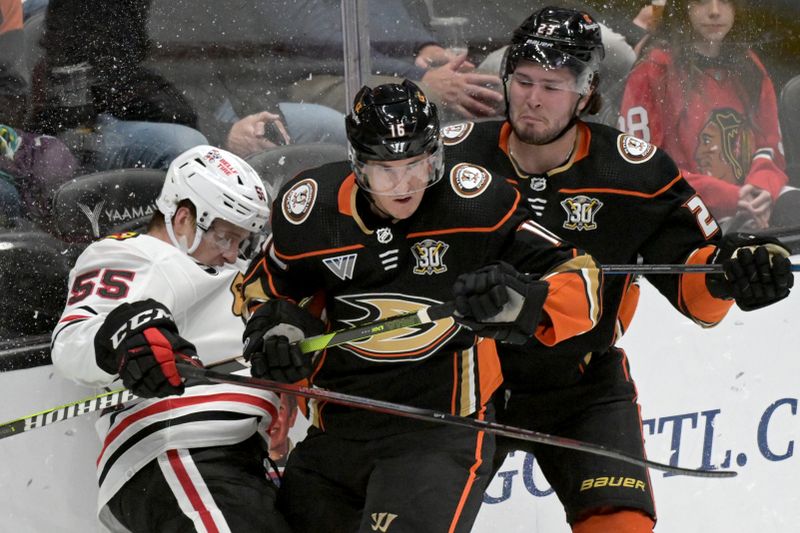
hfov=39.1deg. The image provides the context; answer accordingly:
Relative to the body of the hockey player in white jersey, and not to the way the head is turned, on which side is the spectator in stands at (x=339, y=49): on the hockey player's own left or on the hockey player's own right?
on the hockey player's own left

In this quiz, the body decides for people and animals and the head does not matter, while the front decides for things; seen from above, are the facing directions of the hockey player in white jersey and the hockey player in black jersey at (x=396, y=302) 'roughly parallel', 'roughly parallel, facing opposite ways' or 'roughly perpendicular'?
roughly perpendicular

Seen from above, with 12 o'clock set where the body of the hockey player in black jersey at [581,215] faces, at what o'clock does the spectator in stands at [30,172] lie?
The spectator in stands is roughly at 3 o'clock from the hockey player in black jersey.

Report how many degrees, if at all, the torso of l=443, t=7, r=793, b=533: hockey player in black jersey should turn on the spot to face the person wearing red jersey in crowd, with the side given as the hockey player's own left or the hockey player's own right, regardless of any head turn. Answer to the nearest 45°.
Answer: approximately 180°

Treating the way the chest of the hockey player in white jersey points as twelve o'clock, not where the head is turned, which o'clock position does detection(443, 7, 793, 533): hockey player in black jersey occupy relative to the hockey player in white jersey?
The hockey player in black jersey is roughly at 12 o'clock from the hockey player in white jersey.

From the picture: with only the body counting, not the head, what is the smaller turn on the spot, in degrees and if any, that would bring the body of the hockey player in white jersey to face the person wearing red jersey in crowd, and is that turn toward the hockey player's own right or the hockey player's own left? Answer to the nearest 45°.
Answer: approximately 45° to the hockey player's own left

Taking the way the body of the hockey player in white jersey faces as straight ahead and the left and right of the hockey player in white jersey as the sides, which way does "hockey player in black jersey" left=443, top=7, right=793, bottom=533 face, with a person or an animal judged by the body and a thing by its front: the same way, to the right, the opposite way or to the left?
to the right

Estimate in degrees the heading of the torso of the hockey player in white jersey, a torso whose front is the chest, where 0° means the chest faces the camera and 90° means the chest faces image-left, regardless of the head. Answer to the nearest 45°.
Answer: approximately 270°

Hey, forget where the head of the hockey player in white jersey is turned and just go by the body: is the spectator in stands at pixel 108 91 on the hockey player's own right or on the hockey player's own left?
on the hockey player's own left

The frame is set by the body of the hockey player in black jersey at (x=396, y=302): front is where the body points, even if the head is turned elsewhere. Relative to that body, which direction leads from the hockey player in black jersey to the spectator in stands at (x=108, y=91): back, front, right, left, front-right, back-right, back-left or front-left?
back-right

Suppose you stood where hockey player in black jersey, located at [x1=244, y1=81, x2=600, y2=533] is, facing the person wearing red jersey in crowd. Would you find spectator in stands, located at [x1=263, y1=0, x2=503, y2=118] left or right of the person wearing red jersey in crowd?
left

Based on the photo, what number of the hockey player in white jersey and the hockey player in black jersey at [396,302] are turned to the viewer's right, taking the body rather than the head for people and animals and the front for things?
1
